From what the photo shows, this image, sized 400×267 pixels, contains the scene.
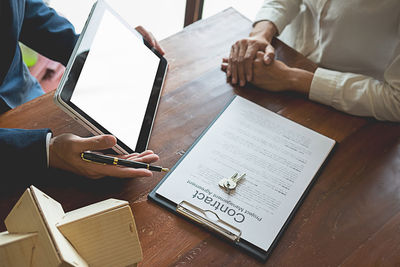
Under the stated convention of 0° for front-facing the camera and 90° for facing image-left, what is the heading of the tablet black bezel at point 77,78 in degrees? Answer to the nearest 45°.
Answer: approximately 315°
